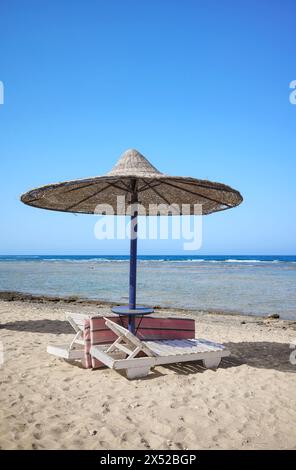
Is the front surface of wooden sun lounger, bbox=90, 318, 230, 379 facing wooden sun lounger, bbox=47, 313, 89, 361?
no

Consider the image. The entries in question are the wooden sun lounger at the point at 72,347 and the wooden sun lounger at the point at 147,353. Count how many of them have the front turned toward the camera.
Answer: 0

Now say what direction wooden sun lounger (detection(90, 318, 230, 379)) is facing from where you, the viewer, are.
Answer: facing away from the viewer and to the right of the viewer

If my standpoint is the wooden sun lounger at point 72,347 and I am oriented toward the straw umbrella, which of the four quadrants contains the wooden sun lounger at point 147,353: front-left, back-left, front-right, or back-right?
front-right
